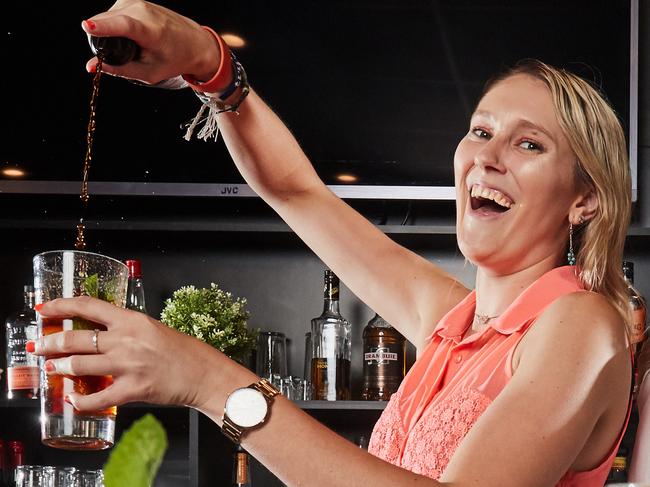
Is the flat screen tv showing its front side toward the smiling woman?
yes

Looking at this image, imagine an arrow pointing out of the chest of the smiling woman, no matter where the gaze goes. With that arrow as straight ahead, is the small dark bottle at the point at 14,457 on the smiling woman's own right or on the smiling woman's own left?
on the smiling woman's own right

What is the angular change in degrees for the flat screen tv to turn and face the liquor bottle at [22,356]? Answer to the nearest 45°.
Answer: approximately 90° to its right

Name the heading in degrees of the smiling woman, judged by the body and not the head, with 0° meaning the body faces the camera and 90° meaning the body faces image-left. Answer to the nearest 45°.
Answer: approximately 45°

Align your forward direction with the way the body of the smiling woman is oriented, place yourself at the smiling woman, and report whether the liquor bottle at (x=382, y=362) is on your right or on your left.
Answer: on your right

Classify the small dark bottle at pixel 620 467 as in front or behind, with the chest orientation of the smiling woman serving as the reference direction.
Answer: behind

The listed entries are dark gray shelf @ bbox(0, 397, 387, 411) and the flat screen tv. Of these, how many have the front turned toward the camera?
2

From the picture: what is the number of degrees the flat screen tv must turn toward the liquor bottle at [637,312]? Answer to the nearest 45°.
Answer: approximately 90° to its left
